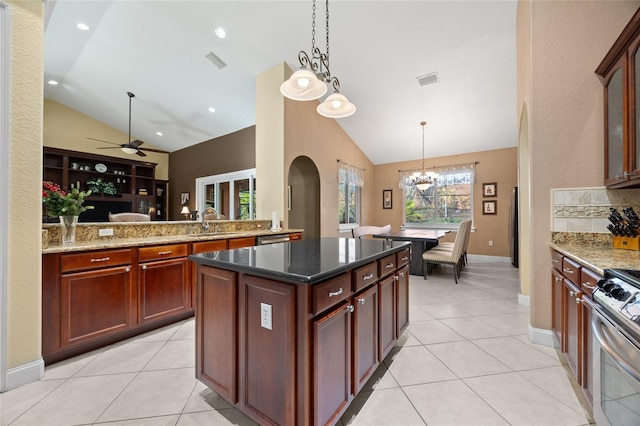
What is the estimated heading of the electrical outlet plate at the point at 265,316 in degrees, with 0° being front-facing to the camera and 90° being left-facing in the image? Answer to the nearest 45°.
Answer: approximately 45°

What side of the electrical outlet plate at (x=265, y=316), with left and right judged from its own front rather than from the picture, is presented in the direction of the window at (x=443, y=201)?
back

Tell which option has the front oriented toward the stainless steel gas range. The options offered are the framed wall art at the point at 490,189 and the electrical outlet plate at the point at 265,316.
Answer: the framed wall art

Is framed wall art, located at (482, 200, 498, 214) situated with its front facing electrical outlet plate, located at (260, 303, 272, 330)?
yes

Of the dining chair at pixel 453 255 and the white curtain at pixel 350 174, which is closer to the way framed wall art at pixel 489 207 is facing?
the dining chair

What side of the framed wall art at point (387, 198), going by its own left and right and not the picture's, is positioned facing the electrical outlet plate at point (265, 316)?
front

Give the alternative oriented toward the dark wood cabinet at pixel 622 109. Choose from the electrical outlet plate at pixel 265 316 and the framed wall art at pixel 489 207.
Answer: the framed wall art

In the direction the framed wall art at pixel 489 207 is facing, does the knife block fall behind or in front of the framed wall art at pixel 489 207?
in front

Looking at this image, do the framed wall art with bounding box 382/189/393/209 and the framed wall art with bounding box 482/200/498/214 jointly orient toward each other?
no

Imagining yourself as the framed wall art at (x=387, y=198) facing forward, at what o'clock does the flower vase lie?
The flower vase is roughly at 1 o'clock from the framed wall art.

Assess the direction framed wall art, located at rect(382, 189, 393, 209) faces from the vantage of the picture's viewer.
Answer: facing the viewer

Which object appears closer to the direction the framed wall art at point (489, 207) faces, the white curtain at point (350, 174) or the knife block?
the knife block

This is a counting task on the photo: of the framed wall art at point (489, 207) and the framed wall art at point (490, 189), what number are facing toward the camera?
2

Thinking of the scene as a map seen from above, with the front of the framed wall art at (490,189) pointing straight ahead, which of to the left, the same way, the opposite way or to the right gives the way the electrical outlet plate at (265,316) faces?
the same way

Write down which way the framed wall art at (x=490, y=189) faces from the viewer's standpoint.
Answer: facing the viewer

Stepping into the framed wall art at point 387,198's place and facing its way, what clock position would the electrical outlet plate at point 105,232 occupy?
The electrical outlet plate is roughly at 1 o'clock from the framed wall art.

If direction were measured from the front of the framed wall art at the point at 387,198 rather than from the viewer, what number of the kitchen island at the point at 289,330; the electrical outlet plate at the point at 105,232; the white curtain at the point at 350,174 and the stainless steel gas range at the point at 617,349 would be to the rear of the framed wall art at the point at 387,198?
0

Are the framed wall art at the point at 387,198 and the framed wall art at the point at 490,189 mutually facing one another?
no

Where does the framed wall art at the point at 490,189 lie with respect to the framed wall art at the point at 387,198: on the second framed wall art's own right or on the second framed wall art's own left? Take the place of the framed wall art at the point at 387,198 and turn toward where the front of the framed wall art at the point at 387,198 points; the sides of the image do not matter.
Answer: on the second framed wall art's own left

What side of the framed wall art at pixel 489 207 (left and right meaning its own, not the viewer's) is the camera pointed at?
front

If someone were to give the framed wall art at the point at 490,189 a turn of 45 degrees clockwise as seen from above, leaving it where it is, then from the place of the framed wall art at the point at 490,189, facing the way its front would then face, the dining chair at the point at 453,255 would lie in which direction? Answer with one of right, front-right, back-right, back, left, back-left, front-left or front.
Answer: front-left

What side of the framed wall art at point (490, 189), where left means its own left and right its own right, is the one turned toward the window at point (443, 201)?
right

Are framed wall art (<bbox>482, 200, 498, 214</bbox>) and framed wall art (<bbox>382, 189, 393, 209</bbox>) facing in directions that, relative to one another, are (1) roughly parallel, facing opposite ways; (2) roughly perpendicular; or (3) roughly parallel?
roughly parallel
